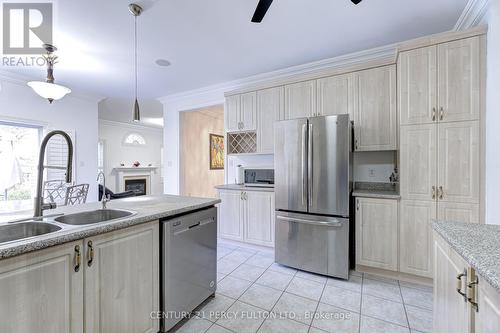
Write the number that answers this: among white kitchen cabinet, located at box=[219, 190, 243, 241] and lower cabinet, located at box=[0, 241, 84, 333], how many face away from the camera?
0

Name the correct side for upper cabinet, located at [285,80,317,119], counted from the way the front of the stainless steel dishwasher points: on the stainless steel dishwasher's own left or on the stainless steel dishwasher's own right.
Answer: on the stainless steel dishwasher's own left

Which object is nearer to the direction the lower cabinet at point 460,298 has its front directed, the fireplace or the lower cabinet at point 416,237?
the fireplace

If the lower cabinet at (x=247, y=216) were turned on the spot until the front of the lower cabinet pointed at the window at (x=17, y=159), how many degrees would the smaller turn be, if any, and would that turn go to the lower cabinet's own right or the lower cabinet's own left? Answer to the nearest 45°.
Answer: approximately 45° to the lower cabinet's own right

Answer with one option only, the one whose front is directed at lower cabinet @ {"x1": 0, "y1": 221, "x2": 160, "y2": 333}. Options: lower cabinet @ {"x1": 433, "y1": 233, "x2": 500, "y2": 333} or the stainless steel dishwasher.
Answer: lower cabinet @ {"x1": 433, "y1": 233, "x2": 500, "y2": 333}

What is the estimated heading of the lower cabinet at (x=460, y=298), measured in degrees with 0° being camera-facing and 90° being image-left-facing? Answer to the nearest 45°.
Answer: approximately 45°

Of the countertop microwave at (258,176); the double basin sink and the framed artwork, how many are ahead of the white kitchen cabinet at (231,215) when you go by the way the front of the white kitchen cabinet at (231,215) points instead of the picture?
1

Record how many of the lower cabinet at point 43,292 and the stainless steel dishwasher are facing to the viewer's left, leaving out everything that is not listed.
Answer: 0

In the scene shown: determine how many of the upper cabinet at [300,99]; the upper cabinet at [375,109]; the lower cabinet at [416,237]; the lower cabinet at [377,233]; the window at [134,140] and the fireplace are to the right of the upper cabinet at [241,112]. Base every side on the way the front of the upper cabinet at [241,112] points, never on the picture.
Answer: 2

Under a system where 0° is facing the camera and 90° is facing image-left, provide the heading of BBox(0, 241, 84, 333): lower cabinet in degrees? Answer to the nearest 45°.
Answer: approximately 315°

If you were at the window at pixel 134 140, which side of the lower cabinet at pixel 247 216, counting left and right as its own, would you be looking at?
right
